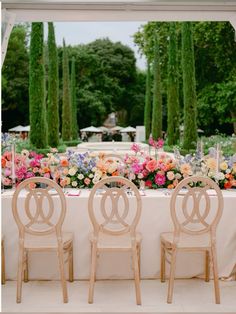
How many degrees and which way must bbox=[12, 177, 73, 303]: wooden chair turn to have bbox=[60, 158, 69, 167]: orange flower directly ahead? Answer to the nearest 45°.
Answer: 0° — it already faces it

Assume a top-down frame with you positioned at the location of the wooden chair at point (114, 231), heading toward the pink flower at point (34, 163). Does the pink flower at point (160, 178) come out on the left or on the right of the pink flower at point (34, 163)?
right

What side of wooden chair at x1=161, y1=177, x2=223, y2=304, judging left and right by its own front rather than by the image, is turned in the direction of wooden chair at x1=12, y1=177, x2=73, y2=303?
left

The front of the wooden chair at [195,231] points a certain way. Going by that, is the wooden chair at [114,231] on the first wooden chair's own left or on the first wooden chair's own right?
on the first wooden chair's own left

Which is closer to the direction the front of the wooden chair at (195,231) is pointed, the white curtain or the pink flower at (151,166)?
the pink flower

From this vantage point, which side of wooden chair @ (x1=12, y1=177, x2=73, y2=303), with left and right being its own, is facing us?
back

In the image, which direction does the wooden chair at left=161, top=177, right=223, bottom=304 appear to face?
away from the camera

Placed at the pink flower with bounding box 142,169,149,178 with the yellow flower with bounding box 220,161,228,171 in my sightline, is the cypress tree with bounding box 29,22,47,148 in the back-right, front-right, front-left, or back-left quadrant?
back-left

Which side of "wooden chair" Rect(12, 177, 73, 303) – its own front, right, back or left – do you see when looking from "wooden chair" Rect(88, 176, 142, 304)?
right

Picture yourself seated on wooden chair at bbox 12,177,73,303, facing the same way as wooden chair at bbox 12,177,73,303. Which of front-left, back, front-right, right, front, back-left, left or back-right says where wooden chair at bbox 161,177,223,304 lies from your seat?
right

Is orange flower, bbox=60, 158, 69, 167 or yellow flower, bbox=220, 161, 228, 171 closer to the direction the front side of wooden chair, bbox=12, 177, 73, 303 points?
the orange flower

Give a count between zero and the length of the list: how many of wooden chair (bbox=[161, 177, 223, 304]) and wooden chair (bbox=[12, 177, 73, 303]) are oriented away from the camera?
2

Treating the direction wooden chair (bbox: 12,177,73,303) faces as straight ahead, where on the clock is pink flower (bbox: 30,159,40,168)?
The pink flower is roughly at 12 o'clock from the wooden chair.
